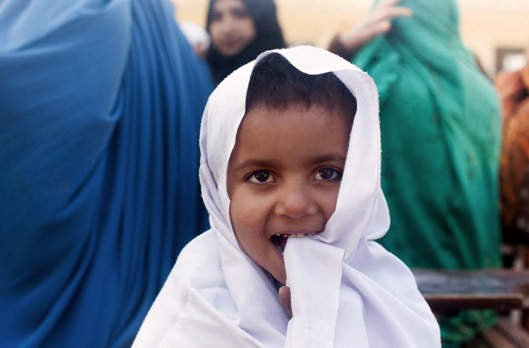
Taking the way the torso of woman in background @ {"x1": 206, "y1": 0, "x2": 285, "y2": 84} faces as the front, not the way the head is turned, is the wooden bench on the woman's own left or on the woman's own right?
on the woman's own left

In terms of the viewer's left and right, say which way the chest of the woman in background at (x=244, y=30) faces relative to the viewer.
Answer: facing the viewer and to the left of the viewer

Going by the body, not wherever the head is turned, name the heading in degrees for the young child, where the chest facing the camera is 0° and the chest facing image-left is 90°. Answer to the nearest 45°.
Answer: approximately 0°

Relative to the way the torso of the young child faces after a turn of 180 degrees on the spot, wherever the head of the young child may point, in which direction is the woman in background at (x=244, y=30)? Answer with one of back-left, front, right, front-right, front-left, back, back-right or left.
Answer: front

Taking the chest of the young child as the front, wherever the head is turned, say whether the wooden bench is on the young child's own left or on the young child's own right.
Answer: on the young child's own left
